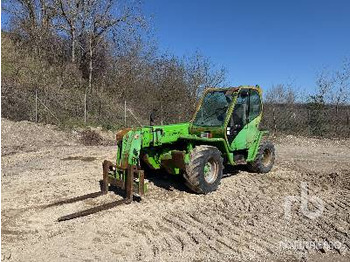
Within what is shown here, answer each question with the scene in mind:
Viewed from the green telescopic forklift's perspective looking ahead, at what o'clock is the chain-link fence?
The chain-link fence is roughly at 4 o'clock from the green telescopic forklift.

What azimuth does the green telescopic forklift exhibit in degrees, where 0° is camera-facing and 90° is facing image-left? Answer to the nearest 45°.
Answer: approximately 45°
